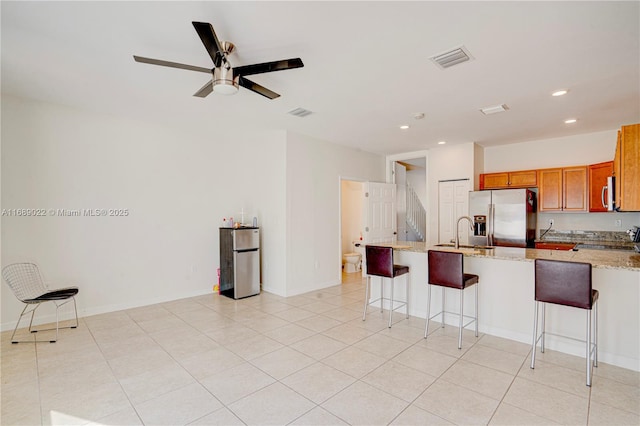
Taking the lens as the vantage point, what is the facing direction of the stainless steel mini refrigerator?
facing the viewer and to the right of the viewer

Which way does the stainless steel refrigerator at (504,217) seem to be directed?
toward the camera

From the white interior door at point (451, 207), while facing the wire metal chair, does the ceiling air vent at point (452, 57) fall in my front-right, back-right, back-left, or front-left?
front-left

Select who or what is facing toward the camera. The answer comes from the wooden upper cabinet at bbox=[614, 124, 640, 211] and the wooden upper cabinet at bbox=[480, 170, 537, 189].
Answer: the wooden upper cabinet at bbox=[480, 170, 537, 189]

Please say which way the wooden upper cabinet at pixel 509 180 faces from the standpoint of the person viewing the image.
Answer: facing the viewer

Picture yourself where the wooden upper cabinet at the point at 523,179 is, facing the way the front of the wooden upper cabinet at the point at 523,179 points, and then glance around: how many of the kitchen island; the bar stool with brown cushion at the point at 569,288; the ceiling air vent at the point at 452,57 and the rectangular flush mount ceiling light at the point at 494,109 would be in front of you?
4

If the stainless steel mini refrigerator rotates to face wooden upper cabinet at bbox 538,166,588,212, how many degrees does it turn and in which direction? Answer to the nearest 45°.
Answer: approximately 45° to its left

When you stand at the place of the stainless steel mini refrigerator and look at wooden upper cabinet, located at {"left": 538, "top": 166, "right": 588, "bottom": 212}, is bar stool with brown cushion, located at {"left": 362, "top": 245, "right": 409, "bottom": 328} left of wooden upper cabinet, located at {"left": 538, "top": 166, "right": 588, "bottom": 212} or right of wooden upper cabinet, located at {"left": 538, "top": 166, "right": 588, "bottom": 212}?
right

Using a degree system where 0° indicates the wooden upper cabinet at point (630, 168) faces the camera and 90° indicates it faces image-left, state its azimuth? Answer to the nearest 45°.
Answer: approximately 90°

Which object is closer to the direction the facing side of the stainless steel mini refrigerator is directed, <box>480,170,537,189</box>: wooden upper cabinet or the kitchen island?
the kitchen island

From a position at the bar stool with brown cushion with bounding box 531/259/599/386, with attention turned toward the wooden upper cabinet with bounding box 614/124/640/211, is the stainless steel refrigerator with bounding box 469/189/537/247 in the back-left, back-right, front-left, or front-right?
front-left

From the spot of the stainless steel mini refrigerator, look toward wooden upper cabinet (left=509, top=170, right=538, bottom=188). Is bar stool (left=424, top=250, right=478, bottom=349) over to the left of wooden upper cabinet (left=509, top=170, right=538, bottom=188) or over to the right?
right
